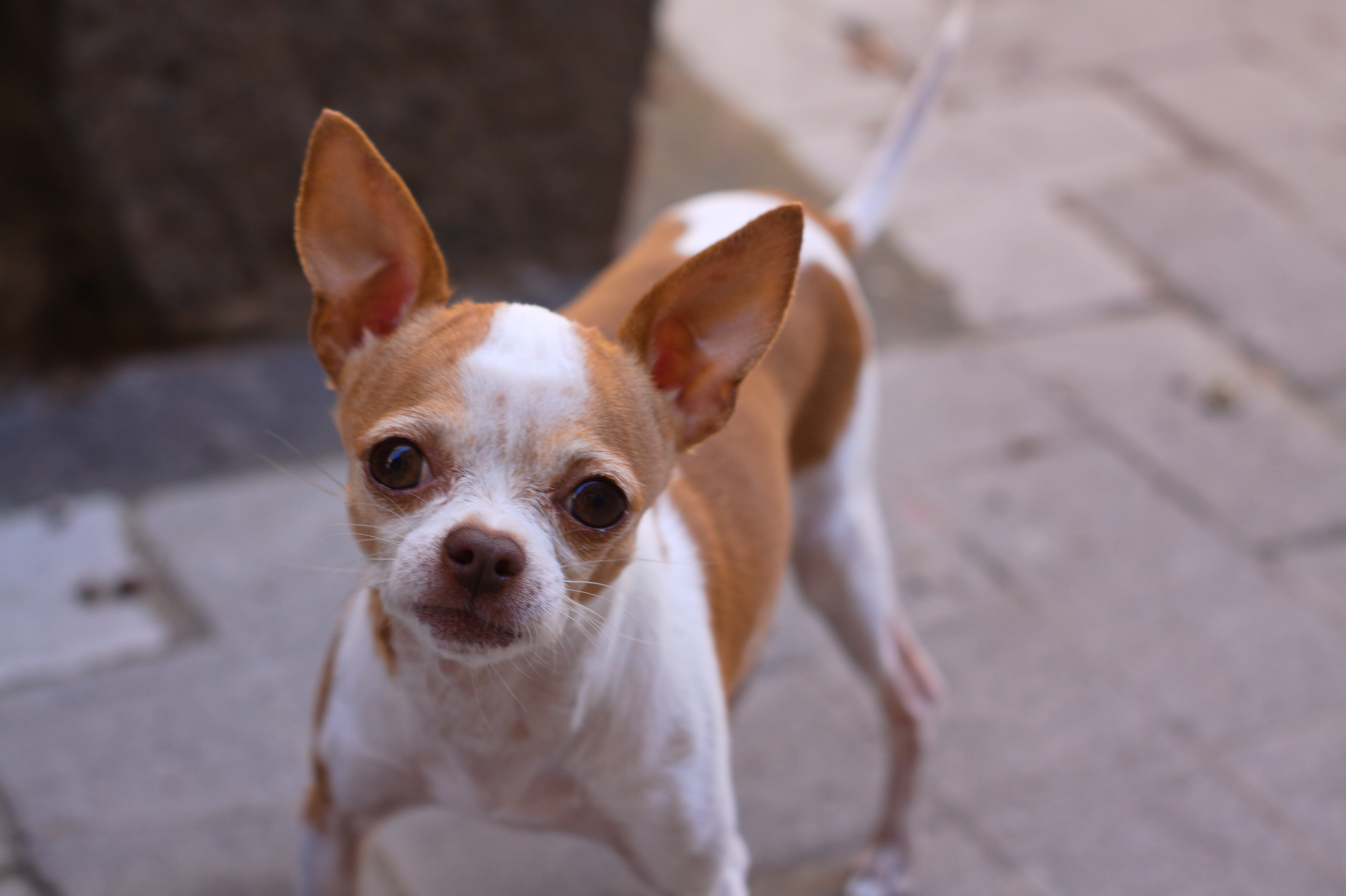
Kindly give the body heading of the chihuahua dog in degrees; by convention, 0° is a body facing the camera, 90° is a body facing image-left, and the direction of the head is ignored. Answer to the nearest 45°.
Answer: approximately 45°

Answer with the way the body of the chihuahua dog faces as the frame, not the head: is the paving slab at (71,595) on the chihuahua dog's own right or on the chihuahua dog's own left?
on the chihuahua dog's own right
